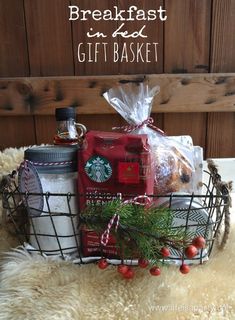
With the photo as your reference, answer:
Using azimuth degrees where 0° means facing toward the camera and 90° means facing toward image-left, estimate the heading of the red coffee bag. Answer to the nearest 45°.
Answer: approximately 0°
